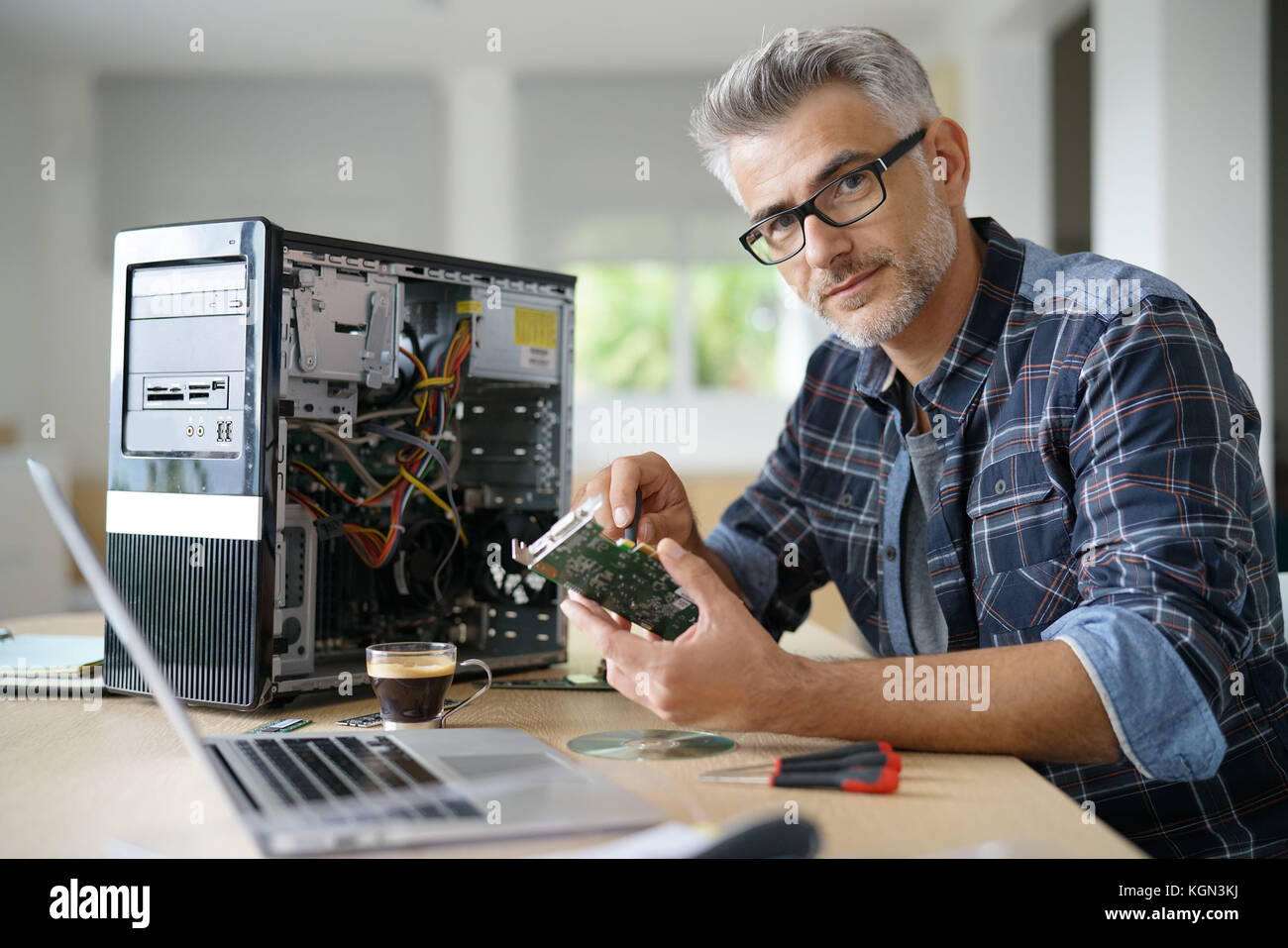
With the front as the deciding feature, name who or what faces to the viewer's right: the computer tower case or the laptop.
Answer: the laptop

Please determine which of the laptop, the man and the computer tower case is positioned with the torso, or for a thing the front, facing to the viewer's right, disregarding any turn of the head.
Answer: the laptop

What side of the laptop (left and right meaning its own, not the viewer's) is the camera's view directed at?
right

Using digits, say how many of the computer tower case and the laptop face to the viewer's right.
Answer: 1

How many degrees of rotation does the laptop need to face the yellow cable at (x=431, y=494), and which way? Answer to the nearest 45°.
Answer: approximately 90° to its left
